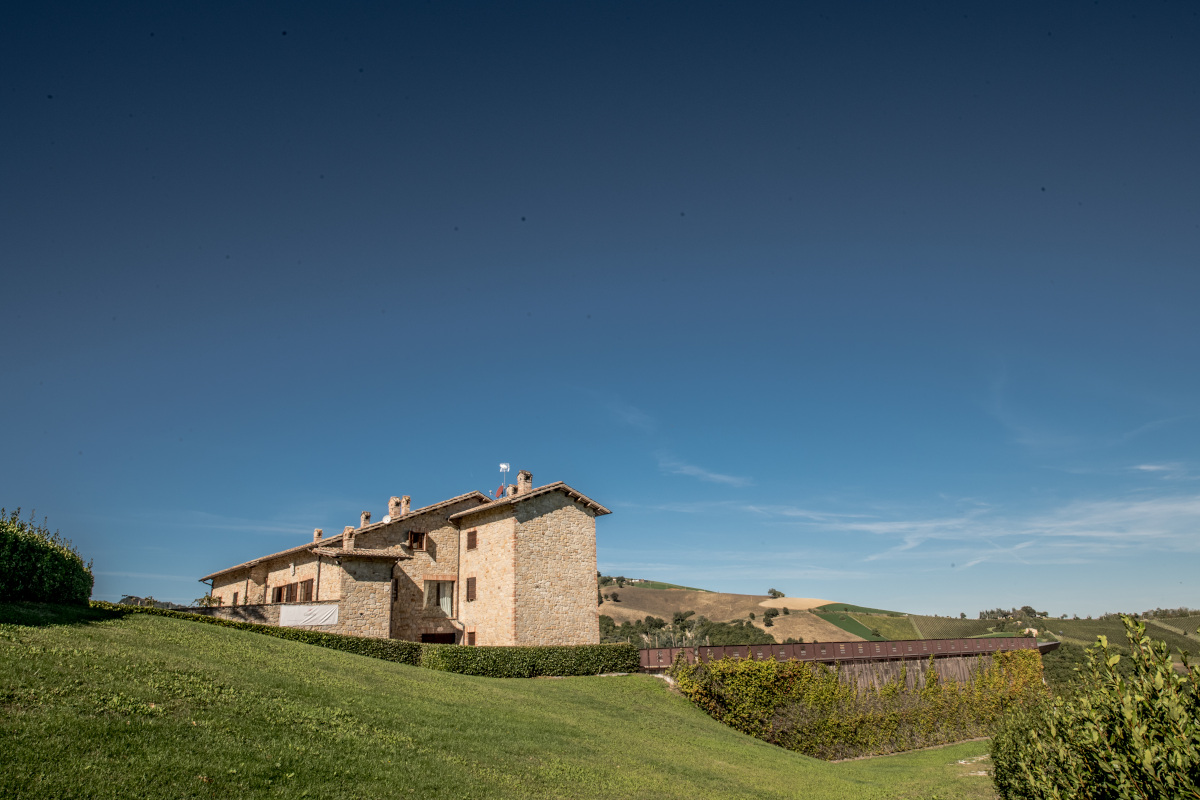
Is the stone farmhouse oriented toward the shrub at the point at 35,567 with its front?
yes

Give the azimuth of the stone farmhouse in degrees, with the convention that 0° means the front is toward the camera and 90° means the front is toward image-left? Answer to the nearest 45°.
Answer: approximately 45°

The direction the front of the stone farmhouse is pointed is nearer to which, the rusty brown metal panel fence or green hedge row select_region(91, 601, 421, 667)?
the green hedge row

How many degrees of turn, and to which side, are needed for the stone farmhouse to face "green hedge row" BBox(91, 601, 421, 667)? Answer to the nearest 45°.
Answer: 0° — it already faces it

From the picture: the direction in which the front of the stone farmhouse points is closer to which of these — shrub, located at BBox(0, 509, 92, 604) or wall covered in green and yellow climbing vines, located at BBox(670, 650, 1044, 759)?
the shrub

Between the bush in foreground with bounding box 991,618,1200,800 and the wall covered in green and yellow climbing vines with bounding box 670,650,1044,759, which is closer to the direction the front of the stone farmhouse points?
the bush in foreground

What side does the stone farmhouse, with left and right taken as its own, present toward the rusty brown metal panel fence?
left

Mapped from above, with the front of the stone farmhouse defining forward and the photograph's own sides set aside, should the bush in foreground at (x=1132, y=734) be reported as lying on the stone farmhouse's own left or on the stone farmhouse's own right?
on the stone farmhouse's own left
